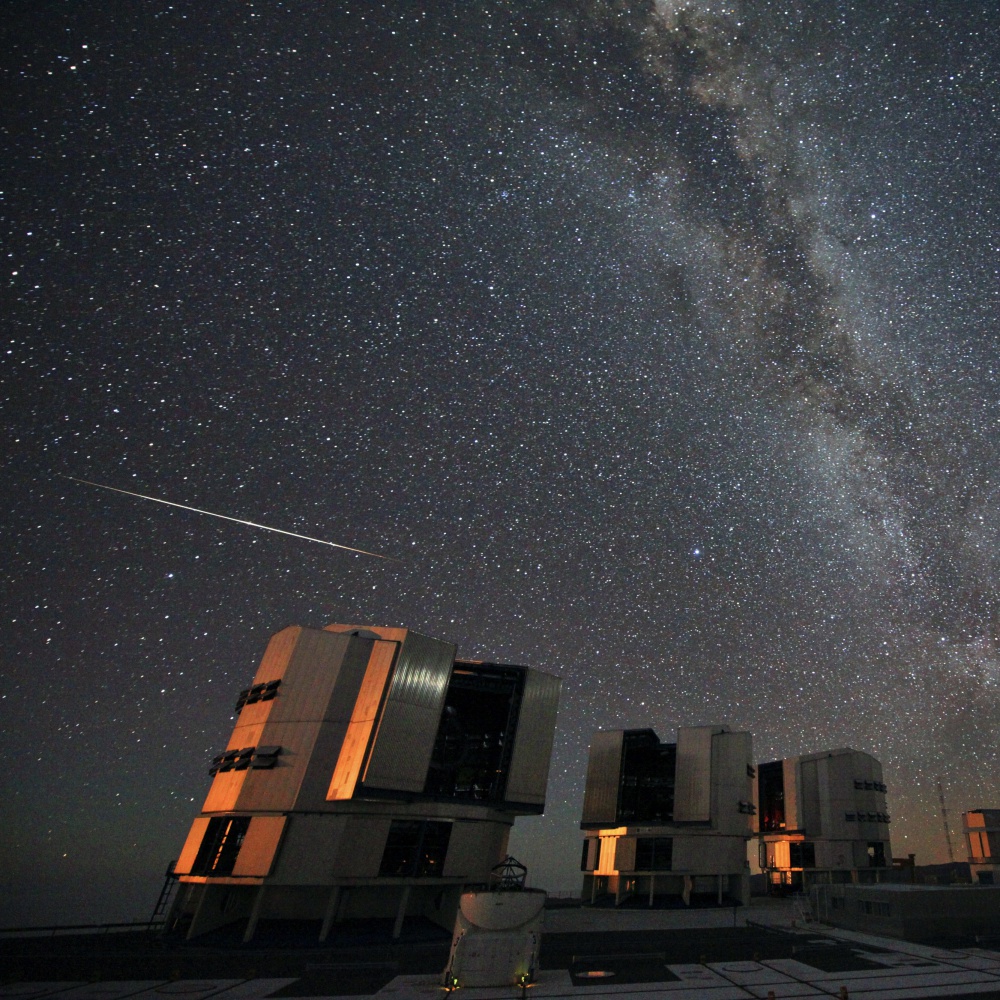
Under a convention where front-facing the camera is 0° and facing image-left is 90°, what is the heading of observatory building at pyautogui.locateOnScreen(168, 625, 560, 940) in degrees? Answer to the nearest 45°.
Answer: approximately 315°
